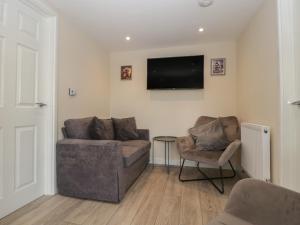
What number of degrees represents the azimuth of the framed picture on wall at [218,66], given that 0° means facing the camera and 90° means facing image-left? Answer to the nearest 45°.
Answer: approximately 0°

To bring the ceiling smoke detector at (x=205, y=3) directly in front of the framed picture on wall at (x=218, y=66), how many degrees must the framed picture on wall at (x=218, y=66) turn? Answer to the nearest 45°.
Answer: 0° — it already faces it

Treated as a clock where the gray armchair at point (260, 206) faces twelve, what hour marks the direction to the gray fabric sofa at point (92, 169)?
The gray fabric sofa is roughly at 2 o'clock from the gray armchair.

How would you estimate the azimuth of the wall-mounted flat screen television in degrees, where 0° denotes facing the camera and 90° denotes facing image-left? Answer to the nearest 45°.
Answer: approximately 0°

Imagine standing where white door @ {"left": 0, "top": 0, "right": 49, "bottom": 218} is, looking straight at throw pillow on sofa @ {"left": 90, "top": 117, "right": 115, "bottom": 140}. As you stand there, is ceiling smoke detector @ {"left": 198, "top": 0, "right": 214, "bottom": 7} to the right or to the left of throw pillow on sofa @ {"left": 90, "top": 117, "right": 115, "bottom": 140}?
right

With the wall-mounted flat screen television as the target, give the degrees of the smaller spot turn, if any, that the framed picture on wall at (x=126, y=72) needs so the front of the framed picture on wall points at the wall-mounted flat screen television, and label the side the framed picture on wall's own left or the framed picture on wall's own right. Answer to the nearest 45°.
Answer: approximately 45° to the framed picture on wall's own left

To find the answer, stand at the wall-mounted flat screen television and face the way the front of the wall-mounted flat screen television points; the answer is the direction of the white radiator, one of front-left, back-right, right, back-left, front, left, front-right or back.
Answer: front-left
